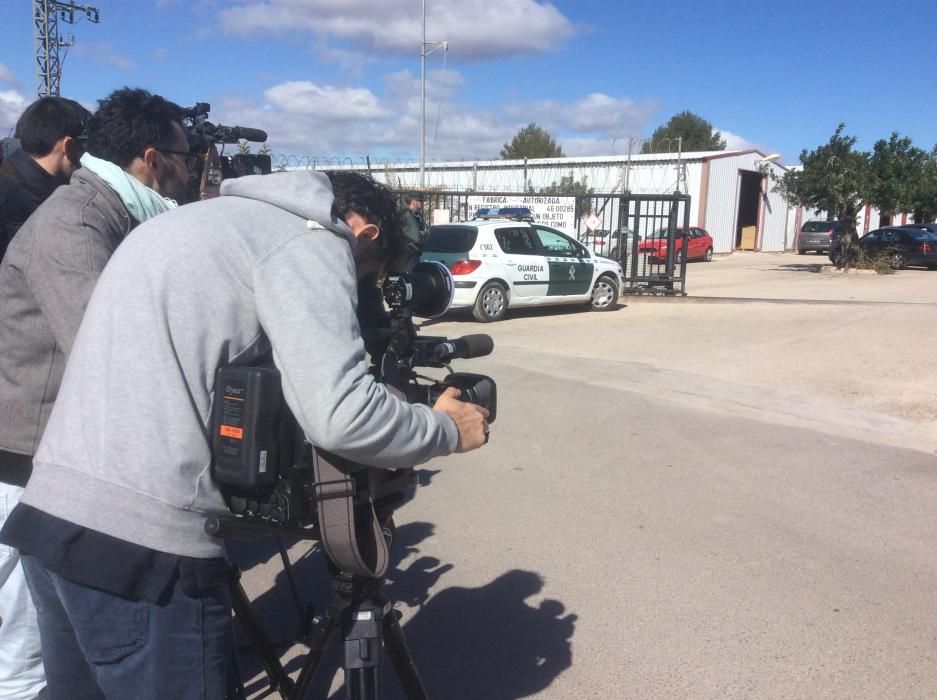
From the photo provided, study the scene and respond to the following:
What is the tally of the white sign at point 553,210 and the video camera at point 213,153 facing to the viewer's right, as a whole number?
1

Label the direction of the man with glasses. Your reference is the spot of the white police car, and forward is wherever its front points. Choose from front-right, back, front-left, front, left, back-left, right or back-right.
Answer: back-right

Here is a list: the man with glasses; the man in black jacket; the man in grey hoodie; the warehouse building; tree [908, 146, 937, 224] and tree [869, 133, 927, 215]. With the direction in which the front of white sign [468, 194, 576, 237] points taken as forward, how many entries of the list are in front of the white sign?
3

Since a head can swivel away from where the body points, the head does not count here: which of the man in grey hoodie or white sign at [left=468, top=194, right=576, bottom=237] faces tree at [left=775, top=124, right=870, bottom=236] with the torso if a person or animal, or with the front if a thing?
the man in grey hoodie

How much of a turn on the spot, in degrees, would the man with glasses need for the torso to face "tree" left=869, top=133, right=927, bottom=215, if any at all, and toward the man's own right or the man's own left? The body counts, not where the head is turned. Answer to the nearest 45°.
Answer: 0° — they already face it

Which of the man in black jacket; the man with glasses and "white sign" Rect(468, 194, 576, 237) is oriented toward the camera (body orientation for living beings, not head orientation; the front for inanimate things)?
the white sign

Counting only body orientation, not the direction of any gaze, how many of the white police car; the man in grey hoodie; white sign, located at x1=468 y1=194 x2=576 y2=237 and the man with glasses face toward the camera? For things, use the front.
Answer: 1

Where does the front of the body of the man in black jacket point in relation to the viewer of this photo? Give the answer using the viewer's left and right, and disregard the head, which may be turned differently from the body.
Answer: facing away from the viewer and to the right of the viewer

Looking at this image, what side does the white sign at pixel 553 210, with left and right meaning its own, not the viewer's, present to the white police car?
front

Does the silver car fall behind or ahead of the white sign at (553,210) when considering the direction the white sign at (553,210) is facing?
behind

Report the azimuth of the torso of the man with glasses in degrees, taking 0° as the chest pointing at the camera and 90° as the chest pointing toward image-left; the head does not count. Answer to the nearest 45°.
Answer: approximately 225°

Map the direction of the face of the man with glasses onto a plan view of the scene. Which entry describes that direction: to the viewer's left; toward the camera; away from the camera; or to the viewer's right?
to the viewer's right

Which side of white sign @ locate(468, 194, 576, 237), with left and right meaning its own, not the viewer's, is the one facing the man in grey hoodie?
front

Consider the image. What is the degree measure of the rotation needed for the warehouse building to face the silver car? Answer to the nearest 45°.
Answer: approximately 45° to its left

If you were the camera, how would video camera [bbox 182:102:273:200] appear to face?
facing to the right of the viewer

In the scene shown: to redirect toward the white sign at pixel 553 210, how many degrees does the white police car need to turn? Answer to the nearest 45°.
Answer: approximately 45° to its left

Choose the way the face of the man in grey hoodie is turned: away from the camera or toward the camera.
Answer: away from the camera

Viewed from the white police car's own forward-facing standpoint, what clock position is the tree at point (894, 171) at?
The tree is roughly at 12 o'clock from the white police car.

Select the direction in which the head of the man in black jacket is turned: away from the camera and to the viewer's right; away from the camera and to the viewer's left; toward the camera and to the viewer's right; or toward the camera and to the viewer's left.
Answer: away from the camera and to the viewer's right

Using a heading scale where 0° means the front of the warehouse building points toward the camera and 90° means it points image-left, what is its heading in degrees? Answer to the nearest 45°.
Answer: approximately 315°
